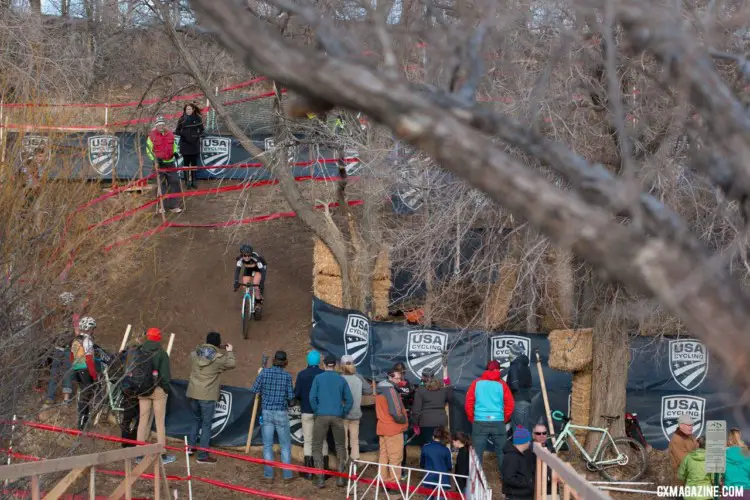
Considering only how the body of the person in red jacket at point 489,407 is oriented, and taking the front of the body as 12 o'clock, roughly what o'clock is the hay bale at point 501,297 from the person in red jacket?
The hay bale is roughly at 12 o'clock from the person in red jacket.

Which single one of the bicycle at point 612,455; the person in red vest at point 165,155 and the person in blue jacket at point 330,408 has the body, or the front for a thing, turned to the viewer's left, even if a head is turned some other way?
the bicycle

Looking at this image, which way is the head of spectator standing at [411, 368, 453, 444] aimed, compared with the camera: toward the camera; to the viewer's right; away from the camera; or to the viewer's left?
away from the camera

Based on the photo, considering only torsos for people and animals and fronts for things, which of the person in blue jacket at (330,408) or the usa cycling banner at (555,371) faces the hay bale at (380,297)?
the person in blue jacket

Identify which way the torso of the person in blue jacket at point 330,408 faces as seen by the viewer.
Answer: away from the camera

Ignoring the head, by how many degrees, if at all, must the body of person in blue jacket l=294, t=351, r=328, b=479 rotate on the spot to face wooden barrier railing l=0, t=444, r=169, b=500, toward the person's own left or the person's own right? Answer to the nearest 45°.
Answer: approximately 135° to the person's own left

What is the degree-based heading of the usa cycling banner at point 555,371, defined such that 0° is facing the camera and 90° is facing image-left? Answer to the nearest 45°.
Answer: approximately 0°

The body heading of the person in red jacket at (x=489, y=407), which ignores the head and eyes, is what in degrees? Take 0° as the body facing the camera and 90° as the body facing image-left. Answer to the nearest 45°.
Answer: approximately 180°

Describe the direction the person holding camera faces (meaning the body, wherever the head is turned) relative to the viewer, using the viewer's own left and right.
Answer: facing away from the viewer and to the right of the viewer

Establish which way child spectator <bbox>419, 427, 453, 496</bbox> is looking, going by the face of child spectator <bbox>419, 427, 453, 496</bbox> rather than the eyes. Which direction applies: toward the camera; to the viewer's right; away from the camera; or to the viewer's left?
away from the camera

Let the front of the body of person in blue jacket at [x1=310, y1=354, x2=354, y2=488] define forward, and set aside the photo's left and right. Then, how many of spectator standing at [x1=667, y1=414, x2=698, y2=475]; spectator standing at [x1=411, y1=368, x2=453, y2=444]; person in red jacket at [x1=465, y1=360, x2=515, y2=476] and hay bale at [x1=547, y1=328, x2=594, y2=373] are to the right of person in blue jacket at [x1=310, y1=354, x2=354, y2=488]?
4

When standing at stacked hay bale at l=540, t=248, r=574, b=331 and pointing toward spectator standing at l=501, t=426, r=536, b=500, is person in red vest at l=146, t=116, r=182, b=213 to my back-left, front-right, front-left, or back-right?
back-right

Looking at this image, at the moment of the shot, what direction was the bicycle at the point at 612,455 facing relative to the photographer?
facing to the left of the viewer

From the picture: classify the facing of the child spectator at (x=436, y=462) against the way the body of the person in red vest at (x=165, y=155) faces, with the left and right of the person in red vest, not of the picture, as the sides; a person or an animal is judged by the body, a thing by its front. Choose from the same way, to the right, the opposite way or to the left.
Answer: the opposite way
